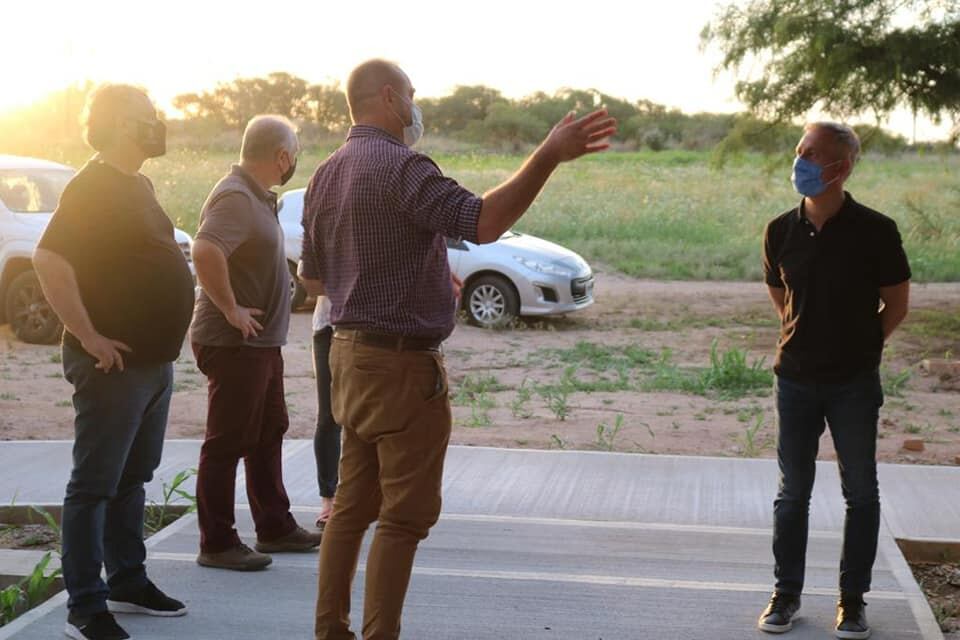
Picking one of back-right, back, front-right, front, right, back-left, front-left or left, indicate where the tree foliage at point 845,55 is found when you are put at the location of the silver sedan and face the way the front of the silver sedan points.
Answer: front-left

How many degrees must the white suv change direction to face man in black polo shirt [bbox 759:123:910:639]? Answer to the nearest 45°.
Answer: approximately 90° to its right

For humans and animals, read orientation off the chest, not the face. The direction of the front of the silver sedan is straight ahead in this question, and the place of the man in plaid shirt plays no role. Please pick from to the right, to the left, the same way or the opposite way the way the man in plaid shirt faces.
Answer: to the left

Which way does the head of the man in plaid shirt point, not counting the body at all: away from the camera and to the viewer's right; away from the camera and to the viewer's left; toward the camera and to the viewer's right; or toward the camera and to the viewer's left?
away from the camera and to the viewer's right

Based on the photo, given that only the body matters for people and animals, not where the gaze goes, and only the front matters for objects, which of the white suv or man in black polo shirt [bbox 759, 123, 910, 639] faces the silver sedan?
the white suv

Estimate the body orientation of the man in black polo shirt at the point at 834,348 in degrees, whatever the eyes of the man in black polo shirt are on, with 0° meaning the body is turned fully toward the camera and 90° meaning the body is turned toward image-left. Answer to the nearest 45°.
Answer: approximately 45°

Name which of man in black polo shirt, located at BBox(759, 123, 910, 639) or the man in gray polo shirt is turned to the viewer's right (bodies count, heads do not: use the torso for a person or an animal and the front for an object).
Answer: the man in gray polo shirt

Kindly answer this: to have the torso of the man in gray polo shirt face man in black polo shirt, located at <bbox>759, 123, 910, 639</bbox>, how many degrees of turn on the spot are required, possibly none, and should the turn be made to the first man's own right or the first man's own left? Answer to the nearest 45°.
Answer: approximately 45° to the first man's own right

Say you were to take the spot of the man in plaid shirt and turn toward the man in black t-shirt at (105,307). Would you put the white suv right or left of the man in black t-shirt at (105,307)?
right

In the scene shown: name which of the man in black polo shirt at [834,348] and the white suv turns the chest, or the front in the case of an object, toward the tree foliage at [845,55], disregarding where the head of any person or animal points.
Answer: the white suv

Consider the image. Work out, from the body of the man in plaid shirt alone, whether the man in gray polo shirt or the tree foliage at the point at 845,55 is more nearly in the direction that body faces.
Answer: the tree foliage

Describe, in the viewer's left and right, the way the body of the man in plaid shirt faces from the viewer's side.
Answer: facing away from the viewer and to the right of the viewer

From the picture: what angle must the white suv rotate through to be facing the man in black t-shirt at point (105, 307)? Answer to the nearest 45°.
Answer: approximately 90° to its right

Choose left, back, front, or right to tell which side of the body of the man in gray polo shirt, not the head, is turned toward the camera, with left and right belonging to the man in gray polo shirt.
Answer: right
